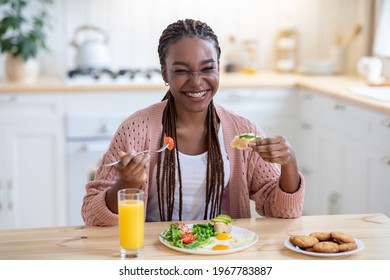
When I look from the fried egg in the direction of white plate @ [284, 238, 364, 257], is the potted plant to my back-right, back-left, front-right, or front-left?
back-left

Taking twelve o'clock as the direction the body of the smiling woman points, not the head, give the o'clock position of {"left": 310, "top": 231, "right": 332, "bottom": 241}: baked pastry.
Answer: The baked pastry is roughly at 11 o'clock from the smiling woman.

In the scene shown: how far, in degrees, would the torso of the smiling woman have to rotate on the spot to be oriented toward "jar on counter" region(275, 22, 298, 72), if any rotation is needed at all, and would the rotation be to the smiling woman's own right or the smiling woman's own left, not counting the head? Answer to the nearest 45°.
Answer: approximately 180°

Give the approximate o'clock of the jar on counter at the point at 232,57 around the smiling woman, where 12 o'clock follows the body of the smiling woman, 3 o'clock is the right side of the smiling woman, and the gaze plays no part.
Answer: The jar on counter is roughly at 6 o'clock from the smiling woman.

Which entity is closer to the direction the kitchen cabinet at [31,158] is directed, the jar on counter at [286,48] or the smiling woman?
the smiling woman

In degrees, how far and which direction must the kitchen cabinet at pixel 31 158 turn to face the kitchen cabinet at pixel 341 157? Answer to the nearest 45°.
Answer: approximately 45° to its left

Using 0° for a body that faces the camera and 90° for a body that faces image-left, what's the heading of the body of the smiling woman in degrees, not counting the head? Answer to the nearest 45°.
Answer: approximately 0°

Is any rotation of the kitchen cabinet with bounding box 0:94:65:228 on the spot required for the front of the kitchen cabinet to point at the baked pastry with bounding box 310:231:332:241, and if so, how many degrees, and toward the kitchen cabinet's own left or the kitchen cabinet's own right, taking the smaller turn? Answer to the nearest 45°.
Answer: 0° — it already faces it
